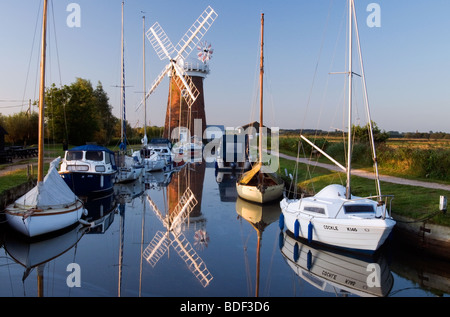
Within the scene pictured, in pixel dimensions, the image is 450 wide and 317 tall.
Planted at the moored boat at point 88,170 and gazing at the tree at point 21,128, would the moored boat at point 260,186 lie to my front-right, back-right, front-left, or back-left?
back-right

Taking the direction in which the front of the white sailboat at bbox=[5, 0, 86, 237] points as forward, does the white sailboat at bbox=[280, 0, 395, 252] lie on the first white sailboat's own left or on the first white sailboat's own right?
on the first white sailboat's own left

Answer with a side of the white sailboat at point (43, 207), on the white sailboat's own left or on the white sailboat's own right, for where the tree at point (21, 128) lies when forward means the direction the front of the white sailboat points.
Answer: on the white sailboat's own right

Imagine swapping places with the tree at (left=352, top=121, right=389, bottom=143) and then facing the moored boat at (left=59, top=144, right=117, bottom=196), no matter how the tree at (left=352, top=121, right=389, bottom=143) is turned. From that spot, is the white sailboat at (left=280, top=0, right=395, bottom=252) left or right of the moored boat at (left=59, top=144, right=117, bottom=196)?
left

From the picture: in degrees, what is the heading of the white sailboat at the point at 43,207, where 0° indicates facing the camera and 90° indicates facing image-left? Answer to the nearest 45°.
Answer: approximately 45°

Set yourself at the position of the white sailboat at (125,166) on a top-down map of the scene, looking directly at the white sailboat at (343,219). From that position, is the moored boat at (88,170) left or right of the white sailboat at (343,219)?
right

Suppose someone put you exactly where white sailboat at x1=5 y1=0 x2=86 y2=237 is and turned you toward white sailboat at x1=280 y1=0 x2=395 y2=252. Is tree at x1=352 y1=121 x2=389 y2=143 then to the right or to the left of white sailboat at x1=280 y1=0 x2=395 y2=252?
left
